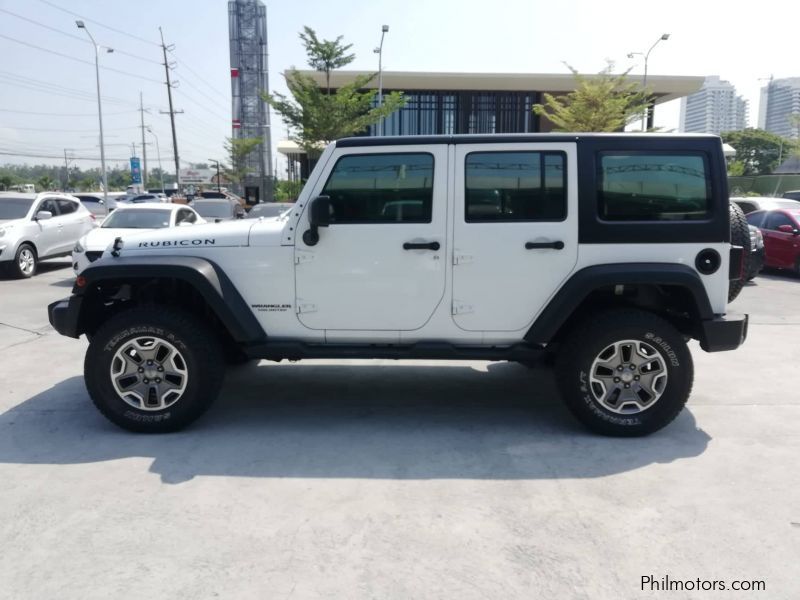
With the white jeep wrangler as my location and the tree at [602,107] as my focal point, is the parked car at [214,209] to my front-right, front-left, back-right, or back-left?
front-left

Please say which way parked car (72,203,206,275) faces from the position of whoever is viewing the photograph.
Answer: facing the viewer and to the left of the viewer

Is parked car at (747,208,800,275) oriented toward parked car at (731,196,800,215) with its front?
no

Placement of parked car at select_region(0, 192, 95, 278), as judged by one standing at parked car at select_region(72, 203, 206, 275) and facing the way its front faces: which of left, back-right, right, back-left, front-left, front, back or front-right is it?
right

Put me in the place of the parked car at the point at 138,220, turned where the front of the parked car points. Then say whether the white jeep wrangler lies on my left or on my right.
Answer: on my left

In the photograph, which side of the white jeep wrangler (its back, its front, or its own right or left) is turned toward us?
left

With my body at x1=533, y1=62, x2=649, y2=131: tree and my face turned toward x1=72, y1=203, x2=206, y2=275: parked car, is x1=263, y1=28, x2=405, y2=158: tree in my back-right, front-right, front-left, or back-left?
front-right
